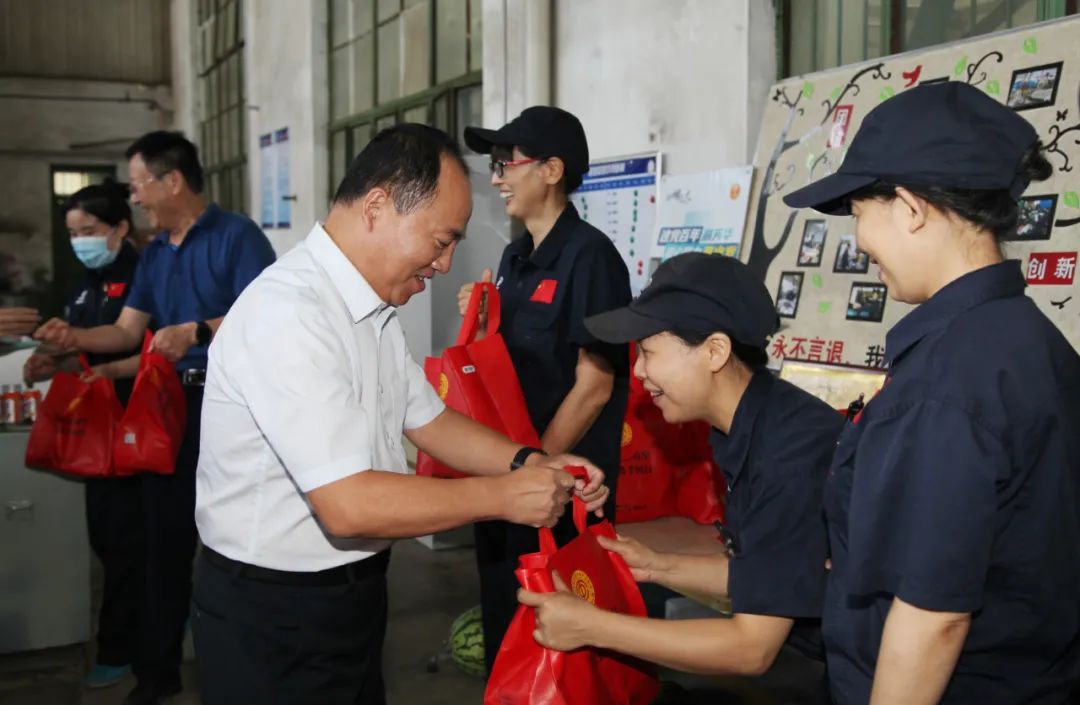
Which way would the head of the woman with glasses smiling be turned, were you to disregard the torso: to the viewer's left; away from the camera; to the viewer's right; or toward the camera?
to the viewer's left

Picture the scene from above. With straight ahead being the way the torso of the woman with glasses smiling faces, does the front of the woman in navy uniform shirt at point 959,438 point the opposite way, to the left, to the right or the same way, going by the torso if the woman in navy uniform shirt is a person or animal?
to the right

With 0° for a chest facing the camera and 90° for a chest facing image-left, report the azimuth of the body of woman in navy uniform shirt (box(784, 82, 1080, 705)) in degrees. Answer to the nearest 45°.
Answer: approximately 90°

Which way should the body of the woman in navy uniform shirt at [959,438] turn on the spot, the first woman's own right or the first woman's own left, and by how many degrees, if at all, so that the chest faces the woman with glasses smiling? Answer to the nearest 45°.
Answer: approximately 45° to the first woman's own right

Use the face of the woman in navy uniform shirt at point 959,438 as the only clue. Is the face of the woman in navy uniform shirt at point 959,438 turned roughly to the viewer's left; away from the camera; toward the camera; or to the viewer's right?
to the viewer's left

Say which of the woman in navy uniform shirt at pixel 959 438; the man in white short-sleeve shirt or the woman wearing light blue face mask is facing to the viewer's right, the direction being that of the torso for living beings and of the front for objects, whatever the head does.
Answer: the man in white short-sleeve shirt

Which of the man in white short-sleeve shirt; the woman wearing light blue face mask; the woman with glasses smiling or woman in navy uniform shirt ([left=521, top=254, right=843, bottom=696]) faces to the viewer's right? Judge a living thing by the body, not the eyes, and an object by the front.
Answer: the man in white short-sleeve shirt

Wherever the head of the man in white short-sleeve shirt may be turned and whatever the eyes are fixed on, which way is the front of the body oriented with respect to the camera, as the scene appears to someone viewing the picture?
to the viewer's right

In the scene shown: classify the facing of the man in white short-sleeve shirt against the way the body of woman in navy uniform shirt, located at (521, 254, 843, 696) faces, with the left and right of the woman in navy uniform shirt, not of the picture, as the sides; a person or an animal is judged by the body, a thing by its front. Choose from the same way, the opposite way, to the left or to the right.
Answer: the opposite way

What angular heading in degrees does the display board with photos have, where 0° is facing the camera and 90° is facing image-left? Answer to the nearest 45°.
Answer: approximately 45°

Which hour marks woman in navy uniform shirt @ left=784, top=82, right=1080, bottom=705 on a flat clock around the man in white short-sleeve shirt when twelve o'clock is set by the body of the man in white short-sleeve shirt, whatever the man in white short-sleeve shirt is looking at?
The woman in navy uniform shirt is roughly at 1 o'clock from the man in white short-sleeve shirt.

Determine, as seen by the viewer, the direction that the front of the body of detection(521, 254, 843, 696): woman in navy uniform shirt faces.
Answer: to the viewer's left

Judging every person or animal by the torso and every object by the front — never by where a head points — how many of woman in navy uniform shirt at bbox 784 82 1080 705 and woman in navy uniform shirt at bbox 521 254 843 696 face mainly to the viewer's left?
2
